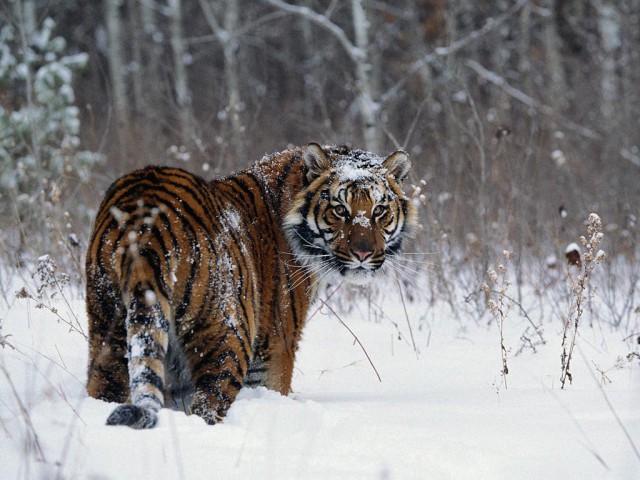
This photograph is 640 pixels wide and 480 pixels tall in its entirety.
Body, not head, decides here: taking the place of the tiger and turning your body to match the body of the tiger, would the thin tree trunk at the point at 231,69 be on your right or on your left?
on your left

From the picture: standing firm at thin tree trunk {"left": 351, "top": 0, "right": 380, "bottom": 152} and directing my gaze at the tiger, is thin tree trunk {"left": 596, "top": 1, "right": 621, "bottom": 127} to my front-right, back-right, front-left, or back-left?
back-left

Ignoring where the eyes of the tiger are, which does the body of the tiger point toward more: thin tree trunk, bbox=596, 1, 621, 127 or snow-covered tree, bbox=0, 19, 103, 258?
the thin tree trunk

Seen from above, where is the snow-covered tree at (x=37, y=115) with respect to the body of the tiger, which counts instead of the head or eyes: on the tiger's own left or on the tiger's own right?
on the tiger's own left

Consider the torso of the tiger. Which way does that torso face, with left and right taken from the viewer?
facing away from the viewer and to the right of the viewer

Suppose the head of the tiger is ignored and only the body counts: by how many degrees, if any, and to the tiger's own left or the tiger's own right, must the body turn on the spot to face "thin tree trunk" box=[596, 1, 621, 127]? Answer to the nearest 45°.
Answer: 0° — it already faces it

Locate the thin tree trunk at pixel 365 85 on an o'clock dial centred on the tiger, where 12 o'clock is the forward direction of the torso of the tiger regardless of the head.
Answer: The thin tree trunk is roughly at 11 o'clock from the tiger.
